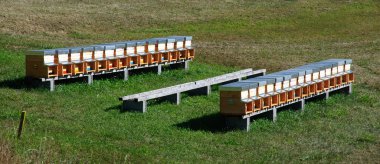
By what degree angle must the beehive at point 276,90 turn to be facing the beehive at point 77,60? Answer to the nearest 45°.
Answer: approximately 135° to its right

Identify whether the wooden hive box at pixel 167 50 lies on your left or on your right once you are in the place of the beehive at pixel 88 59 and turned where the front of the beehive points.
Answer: on your left

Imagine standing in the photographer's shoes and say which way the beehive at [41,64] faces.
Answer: facing the viewer and to the right of the viewer

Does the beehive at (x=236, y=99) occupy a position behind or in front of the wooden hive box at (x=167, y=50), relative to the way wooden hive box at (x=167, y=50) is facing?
in front

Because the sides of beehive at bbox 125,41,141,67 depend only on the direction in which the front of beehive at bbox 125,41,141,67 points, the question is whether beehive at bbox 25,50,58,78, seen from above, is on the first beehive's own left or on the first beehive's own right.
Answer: on the first beehive's own right

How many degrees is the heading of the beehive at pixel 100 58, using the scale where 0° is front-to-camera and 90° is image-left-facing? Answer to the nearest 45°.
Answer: approximately 315°

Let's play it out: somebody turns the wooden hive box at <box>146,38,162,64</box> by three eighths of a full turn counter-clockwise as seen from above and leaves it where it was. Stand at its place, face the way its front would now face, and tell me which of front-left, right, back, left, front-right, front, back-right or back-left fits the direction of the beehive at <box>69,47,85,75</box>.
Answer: back-left

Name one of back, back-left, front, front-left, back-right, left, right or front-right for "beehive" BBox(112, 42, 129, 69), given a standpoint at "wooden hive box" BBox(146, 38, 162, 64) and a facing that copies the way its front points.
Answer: right

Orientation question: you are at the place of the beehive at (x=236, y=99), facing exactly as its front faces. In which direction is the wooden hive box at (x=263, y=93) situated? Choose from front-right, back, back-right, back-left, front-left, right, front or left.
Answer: left

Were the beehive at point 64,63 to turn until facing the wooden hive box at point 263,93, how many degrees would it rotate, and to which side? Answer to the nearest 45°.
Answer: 0° — it already faces it

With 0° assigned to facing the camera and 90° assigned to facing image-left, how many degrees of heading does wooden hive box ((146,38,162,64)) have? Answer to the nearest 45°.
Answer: approximately 315°

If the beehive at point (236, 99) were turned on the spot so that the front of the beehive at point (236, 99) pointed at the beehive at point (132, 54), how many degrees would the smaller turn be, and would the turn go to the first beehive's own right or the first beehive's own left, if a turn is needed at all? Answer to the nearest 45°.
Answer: approximately 180°
